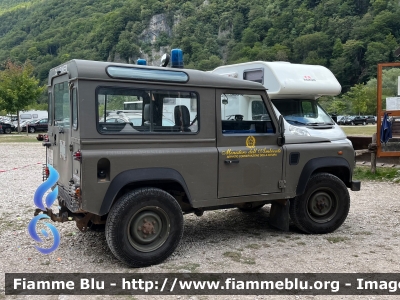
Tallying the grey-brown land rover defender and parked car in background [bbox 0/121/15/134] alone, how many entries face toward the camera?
0

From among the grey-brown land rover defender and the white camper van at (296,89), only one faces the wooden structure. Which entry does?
the grey-brown land rover defender

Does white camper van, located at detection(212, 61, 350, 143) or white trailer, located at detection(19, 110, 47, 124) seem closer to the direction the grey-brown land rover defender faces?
the white camper van

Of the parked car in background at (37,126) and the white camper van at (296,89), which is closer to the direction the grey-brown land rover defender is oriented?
the white camper van

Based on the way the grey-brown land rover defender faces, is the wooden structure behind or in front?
in front

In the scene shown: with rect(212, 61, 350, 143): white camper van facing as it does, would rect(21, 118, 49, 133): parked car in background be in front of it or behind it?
behind

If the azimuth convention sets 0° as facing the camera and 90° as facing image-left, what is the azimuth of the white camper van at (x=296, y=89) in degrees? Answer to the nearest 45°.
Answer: approximately 315°

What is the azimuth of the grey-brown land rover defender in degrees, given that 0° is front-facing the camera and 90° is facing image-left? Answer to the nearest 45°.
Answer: approximately 225°

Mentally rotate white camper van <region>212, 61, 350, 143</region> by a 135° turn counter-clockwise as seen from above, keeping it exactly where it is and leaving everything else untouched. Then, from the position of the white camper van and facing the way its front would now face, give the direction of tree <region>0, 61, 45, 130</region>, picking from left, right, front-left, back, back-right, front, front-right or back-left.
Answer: front-left
